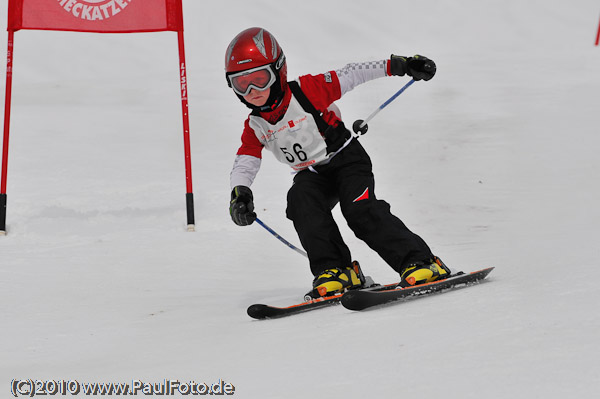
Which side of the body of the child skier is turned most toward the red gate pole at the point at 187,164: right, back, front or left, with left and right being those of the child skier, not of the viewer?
right

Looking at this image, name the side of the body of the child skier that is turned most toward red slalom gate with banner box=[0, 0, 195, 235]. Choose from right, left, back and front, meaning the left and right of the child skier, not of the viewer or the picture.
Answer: right

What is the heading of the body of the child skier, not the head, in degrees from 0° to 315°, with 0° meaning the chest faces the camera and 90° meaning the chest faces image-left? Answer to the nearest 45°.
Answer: approximately 45°

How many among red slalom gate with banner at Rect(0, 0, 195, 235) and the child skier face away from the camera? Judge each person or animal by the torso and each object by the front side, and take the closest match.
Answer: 0

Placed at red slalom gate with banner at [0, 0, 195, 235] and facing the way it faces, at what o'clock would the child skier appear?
The child skier is roughly at 11 o'clock from the red slalom gate with banner.

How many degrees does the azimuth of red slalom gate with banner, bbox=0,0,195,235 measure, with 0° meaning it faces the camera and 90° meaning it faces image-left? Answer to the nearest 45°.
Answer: approximately 0°
